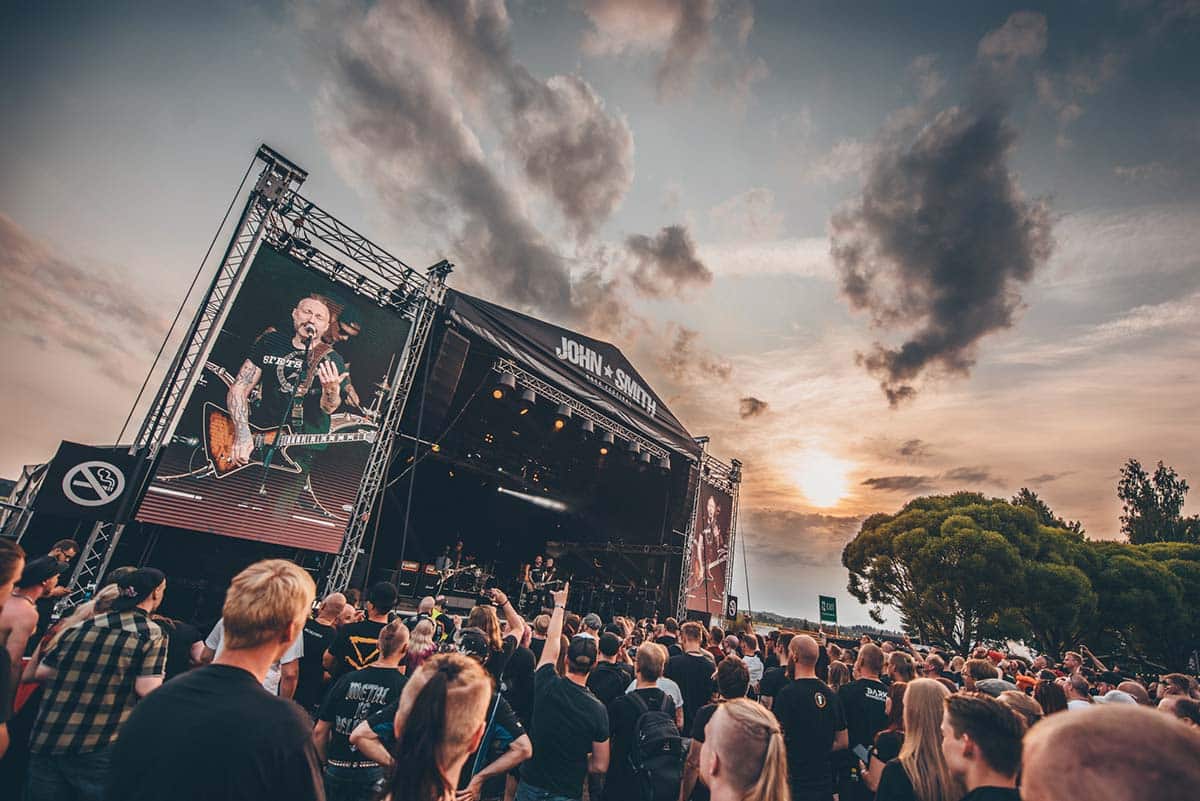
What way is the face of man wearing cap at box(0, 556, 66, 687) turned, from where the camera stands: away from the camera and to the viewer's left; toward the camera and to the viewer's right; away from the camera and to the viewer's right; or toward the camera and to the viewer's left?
away from the camera and to the viewer's right

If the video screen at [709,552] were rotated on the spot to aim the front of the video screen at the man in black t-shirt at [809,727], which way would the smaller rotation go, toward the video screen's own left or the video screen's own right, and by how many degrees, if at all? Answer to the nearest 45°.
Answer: approximately 45° to the video screen's own right

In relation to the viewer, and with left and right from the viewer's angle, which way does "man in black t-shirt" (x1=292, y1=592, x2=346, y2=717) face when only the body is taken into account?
facing away from the viewer and to the right of the viewer

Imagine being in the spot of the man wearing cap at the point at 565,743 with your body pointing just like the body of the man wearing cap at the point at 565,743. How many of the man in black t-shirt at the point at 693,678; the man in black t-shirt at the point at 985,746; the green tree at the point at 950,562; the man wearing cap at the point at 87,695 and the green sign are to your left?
1

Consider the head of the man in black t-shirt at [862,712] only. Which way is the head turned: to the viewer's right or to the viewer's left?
to the viewer's left

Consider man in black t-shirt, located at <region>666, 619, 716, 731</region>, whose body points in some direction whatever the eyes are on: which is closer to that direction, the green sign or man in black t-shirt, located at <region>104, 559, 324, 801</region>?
the green sign

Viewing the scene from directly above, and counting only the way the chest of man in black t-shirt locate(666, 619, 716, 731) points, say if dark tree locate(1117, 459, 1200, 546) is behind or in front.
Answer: in front

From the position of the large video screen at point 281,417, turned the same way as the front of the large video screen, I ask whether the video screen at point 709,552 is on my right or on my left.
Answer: on my left

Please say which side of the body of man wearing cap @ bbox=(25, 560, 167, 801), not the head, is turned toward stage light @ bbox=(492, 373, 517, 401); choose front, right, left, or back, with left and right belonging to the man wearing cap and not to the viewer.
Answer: front

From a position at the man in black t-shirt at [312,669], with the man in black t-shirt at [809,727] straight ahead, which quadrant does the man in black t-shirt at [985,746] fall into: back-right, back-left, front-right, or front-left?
front-right

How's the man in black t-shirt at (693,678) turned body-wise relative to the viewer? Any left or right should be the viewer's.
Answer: facing away from the viewer

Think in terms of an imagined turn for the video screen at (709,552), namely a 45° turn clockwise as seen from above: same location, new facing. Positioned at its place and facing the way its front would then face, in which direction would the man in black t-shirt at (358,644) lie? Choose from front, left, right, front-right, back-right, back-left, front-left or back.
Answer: front

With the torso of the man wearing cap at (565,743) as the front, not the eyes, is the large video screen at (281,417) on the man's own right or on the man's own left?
on the man's own left

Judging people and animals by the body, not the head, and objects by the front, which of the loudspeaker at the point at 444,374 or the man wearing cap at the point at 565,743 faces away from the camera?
the man wearing cap

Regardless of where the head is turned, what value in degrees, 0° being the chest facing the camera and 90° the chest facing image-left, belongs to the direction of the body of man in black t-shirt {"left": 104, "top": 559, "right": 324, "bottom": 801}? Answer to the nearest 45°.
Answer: approximately 225°

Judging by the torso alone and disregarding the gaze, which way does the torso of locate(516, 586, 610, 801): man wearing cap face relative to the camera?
away from the camera
